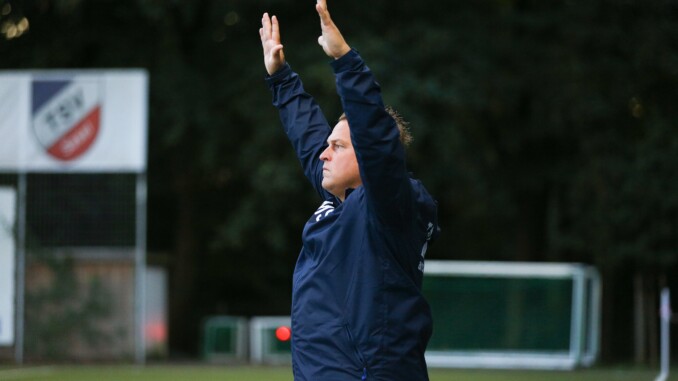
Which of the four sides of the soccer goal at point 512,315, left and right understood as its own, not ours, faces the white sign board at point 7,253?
right

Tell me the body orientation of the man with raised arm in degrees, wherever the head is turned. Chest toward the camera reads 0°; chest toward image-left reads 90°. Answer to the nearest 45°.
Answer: approximately 90°

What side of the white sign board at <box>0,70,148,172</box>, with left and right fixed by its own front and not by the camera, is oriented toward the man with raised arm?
front

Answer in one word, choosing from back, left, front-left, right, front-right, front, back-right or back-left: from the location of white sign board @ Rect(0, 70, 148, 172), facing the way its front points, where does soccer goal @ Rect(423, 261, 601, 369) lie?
left

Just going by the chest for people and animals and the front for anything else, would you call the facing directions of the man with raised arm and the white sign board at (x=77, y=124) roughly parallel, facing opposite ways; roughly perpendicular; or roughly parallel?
roughly perpendicular

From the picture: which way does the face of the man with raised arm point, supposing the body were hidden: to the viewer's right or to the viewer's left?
to the viewer's left

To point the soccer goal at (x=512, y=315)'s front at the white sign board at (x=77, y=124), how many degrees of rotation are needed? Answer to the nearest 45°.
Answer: approximately 90° to its right

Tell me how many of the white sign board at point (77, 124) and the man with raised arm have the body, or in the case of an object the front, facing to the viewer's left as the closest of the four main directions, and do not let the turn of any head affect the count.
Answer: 1

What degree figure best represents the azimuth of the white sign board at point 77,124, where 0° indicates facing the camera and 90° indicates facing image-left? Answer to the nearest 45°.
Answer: approximately 0°
